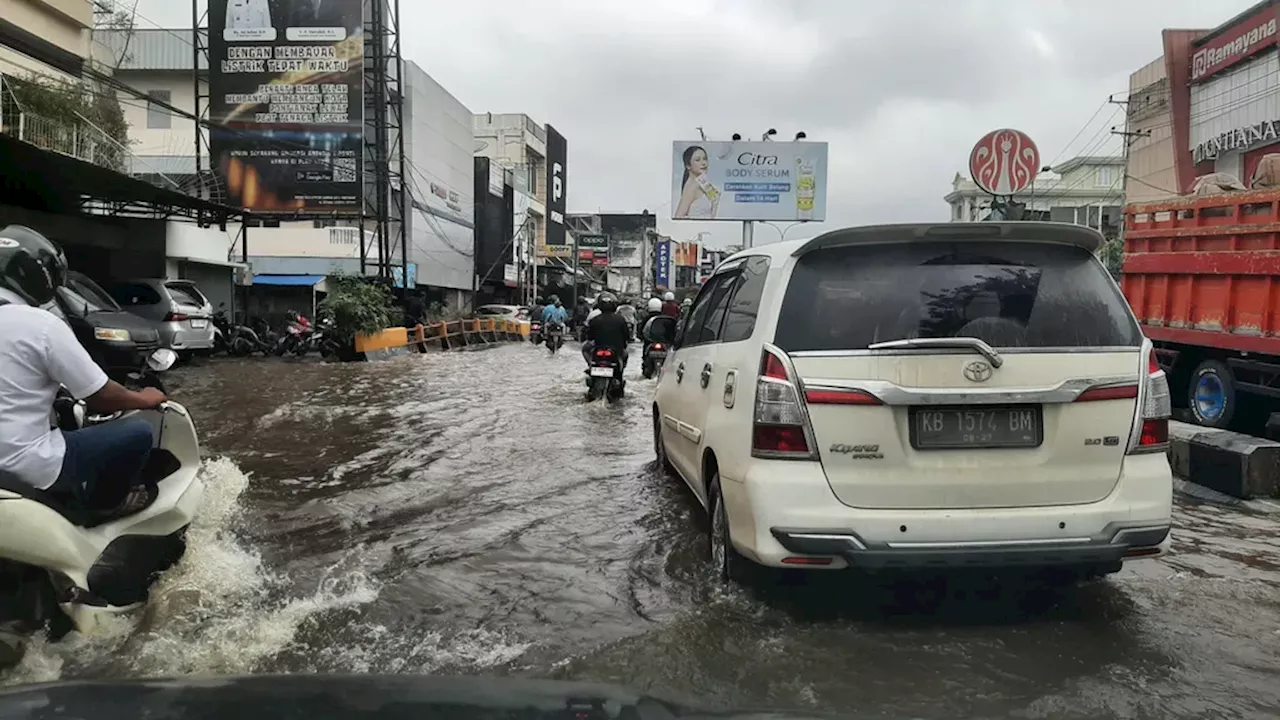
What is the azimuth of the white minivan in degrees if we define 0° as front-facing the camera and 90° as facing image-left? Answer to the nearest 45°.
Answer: approximately 180°

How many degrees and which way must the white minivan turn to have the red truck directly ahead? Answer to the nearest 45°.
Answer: approximately 45° to its right

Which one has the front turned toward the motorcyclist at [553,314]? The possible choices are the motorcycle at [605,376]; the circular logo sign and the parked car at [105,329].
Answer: the motorcycle

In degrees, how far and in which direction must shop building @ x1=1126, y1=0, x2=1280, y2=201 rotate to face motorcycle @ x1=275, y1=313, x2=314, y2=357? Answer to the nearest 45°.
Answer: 0° — it already faces it

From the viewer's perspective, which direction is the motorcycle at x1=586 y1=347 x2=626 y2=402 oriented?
away from the camera

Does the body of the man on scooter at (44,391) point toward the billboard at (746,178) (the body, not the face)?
yes

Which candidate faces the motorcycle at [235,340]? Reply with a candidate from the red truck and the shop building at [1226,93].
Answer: the shop building

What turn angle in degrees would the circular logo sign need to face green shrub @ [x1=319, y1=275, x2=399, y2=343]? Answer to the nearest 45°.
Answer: approximately 90° to its right

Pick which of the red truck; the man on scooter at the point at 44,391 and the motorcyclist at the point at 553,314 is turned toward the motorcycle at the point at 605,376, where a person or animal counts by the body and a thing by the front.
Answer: the man on scooter

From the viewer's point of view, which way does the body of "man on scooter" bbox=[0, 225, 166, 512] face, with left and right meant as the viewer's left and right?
facing away from the viewer and to the right of the viewer

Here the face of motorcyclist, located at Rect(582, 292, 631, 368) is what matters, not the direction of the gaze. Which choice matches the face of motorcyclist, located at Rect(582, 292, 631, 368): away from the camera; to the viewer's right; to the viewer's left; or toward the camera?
away from the camera
